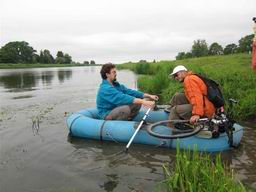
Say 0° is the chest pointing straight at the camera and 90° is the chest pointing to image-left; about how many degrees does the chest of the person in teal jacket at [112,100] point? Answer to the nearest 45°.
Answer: approximately 270°

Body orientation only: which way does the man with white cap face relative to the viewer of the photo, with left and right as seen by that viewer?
facing to the left of the viewer

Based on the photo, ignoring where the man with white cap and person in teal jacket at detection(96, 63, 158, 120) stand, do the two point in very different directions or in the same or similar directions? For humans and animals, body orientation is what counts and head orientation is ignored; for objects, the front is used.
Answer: very different directions

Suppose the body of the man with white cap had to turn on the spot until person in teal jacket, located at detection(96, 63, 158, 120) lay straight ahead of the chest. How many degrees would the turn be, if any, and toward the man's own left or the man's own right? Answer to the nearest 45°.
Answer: approximately 45° to the man's own right

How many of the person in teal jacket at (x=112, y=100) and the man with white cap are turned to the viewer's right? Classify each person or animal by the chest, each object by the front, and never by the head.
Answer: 1

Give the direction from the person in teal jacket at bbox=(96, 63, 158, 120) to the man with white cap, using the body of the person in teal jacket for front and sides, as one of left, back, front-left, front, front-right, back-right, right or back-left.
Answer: front-right
